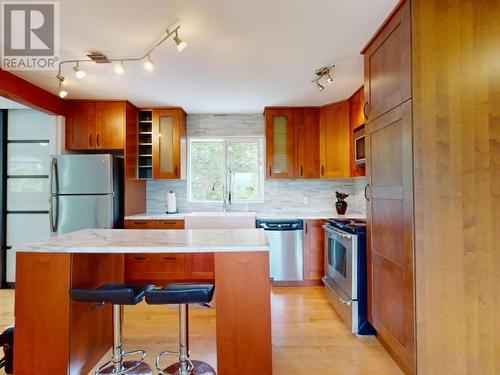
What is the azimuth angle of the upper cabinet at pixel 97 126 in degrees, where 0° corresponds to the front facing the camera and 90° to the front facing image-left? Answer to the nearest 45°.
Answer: approximately 0°

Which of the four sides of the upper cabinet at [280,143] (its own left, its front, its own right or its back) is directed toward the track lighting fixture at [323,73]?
front

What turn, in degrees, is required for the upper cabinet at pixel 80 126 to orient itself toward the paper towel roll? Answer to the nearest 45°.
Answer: approximately 90° to its left

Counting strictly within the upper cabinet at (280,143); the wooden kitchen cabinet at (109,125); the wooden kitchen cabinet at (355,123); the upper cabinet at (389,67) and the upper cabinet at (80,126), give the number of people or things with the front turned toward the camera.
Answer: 3

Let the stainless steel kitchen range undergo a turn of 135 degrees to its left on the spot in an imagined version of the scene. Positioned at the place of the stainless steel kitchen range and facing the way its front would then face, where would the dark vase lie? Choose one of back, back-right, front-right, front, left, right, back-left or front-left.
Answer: left

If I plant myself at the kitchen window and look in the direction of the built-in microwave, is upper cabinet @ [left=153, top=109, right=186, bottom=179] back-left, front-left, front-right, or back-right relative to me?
back-right

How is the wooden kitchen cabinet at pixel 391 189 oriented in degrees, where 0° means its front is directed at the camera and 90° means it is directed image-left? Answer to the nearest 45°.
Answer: approximately 90°

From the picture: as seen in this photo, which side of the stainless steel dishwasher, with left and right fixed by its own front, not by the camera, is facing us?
front

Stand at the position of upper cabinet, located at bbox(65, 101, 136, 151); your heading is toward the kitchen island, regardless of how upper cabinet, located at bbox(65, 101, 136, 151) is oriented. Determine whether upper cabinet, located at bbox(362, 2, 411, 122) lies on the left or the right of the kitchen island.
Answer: left

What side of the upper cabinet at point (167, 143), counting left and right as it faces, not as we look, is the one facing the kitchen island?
front

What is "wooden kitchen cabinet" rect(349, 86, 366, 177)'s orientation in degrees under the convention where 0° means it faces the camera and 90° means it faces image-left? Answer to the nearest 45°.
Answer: approximately 90°

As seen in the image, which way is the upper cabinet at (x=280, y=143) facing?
toward the camera
